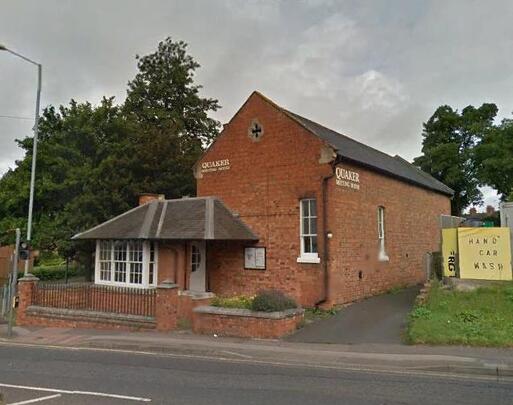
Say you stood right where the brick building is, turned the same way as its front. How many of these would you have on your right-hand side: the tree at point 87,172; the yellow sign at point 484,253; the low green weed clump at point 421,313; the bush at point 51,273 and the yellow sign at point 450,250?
2

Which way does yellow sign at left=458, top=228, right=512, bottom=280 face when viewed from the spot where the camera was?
facing the viewer

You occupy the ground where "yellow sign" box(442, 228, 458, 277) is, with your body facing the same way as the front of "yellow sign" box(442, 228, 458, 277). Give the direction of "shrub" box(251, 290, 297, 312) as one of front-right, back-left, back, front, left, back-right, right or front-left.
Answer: front-right

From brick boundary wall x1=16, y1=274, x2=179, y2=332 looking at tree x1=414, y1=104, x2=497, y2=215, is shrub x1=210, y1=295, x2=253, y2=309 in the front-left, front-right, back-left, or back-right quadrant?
front-right

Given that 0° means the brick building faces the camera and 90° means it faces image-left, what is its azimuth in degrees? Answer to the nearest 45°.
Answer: approximately 45°

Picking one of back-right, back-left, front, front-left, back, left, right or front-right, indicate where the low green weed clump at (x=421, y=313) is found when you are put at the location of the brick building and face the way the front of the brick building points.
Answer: left

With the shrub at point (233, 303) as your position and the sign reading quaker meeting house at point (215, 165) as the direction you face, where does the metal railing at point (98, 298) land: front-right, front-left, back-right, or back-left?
front-left

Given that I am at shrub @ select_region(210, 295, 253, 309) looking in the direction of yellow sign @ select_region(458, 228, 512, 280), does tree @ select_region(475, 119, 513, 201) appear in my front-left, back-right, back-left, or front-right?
front-left

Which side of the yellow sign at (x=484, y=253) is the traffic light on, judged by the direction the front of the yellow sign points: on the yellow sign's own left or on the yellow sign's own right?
on the yellow sign's own right

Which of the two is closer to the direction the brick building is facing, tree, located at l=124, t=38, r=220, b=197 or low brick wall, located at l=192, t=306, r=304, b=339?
the low brick wall

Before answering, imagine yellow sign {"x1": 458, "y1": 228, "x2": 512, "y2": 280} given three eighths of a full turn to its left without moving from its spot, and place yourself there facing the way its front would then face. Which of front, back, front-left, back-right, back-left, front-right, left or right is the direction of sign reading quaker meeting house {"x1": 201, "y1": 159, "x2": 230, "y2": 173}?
back-left

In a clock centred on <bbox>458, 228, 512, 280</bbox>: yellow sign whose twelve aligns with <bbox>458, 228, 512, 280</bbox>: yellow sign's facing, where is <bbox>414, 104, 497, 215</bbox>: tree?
The tree is roughly at 6 o'clock from the yellow sign.

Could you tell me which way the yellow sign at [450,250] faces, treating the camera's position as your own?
facing the viewer

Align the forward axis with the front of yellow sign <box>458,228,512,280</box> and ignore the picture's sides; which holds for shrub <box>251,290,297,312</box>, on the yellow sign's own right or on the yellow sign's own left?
on the yellow sign's own right

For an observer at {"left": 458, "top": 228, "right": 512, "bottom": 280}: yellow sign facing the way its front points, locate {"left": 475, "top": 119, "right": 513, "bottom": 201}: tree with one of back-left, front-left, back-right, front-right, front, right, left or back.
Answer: back
